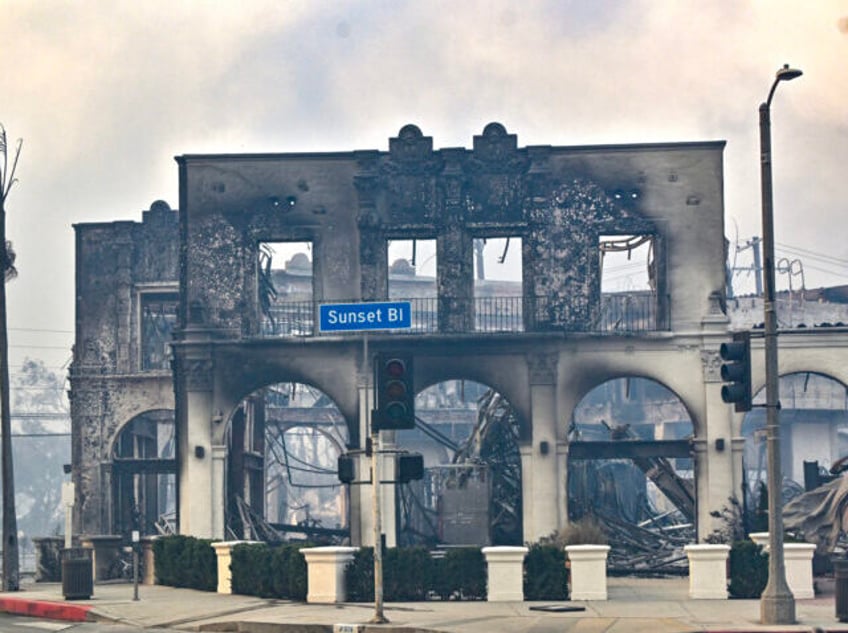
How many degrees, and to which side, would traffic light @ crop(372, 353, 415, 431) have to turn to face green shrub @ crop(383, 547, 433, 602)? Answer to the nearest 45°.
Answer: approximately 180°

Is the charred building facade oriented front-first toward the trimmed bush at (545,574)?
yes

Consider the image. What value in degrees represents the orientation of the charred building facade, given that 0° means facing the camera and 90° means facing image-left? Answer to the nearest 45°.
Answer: approximately 0°

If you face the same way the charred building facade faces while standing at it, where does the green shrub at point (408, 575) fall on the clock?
The green shrub is roughly at 12 o'clock from the charred building facade.

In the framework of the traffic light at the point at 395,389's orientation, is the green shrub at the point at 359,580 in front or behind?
behind

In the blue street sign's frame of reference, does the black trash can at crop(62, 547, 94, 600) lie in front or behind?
behind

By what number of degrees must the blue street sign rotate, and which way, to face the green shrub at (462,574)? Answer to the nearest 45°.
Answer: approximately 180°

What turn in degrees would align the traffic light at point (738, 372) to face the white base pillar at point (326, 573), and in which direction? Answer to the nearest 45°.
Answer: approximately 45° to its right

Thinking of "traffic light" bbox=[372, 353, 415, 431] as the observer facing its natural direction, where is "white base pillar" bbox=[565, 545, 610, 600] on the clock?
The white base pillar is roughly at 7 o'clock from the traffic light.
